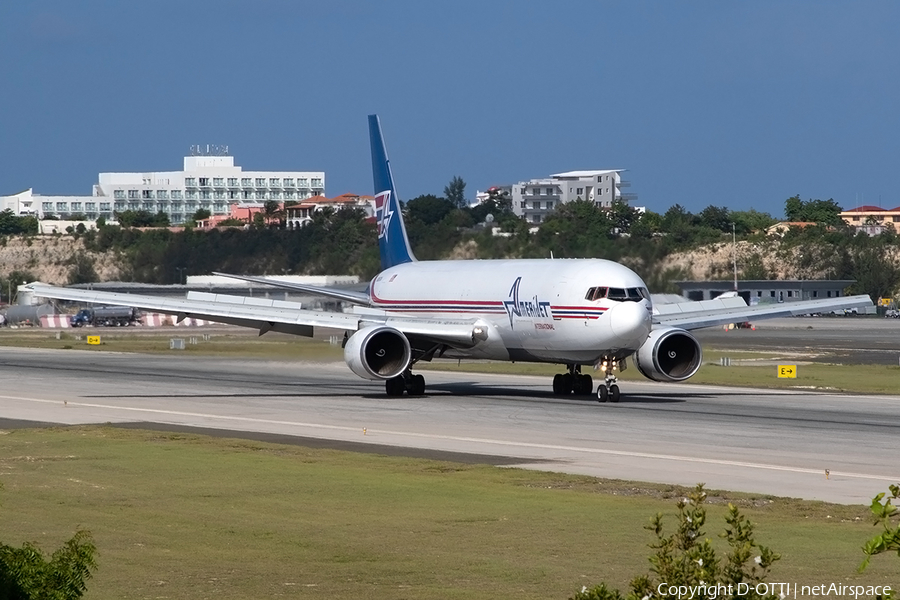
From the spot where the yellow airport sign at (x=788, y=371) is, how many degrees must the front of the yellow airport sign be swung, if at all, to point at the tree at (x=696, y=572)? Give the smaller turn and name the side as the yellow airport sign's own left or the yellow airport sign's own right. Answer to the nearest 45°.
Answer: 0° — it already faces it

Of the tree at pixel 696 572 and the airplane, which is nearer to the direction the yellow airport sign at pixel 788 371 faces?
the tree

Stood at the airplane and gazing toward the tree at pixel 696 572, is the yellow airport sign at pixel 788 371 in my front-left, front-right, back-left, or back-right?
back-left

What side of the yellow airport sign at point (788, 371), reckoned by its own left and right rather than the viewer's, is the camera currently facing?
front

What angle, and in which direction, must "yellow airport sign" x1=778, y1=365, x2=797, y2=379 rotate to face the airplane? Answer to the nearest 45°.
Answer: approximately 45° to its right

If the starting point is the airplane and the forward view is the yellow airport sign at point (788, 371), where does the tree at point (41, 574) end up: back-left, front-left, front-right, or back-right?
back-right

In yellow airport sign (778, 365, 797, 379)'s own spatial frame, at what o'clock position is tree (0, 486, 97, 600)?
The tree is roughly at 12 o'clock from the yellow airport sign.
